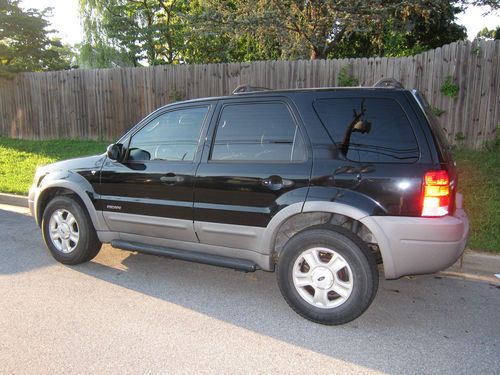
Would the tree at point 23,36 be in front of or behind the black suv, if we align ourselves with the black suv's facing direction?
in front

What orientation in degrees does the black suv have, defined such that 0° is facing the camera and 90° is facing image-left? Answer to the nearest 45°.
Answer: approximately 135°

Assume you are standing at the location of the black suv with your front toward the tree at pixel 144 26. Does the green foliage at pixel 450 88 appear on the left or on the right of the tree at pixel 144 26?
right

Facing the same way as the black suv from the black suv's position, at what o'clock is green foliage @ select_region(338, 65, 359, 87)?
The green foliage is roughly at 2 o'clock from the black suv.

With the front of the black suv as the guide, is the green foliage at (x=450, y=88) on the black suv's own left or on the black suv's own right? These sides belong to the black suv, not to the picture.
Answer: on the black suv's own right

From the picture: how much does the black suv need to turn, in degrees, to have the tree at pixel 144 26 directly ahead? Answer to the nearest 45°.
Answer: approximately 45° to its right

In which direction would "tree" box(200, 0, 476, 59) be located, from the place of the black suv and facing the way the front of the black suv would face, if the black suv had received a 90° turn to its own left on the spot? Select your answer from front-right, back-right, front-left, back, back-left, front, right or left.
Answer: back-right

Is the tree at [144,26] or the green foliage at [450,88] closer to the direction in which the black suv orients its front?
the tree
